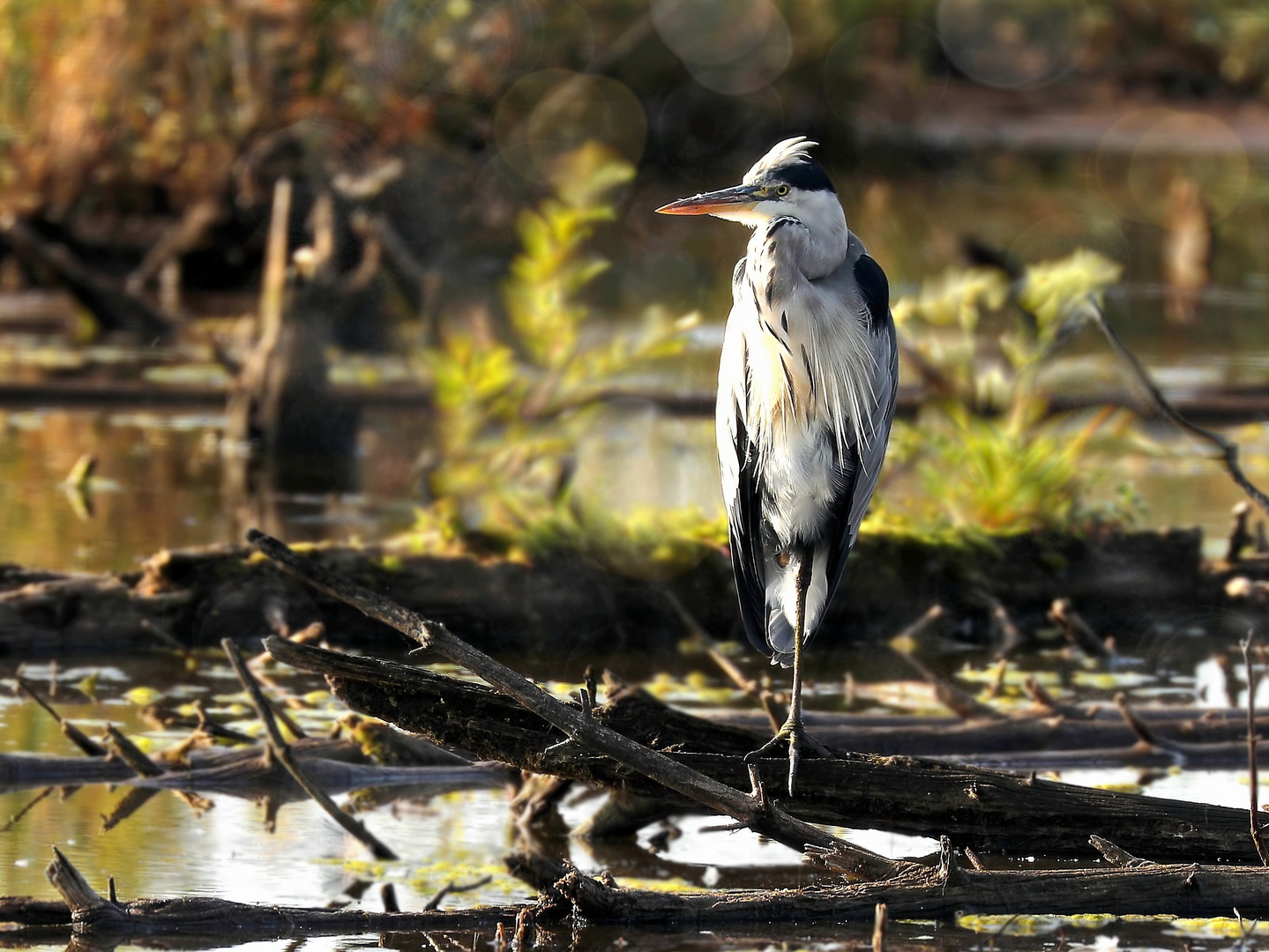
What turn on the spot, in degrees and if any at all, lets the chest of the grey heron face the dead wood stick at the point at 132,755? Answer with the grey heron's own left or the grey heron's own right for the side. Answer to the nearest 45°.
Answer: approximately 90° to the grey heron's own right

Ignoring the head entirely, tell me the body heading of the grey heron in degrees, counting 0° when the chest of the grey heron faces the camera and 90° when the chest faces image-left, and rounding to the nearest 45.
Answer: approximately 0°

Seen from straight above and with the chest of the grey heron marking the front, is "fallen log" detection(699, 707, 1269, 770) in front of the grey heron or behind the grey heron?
behind

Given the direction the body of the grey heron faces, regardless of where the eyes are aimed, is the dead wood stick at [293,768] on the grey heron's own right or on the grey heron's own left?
on the grey heron's own right

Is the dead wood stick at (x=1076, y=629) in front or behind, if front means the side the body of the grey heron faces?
behind

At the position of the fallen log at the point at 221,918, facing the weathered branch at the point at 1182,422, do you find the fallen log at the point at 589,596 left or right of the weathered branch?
left

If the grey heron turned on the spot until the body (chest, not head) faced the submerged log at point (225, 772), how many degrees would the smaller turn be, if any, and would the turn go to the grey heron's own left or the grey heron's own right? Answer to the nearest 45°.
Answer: approximately 90° to the grey heron's own right
